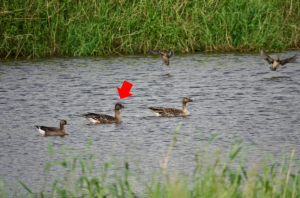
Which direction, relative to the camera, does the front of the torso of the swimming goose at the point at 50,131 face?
to the viewer's right

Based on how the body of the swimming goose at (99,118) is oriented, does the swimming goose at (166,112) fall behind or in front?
in front

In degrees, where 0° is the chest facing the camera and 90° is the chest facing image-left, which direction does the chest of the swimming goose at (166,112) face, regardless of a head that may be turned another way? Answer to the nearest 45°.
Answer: approximately 270°

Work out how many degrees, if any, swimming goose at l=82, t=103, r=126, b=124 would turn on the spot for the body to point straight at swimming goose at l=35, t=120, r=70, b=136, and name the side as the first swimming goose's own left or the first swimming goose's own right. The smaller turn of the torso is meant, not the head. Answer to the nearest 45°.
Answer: approximately 135° to the first swimming goose's own right

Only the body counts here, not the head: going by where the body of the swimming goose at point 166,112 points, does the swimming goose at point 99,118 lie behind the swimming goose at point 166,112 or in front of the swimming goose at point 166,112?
behind

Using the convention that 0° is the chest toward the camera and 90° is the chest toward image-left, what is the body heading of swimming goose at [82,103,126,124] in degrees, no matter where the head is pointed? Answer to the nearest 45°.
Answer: approximately 270°
